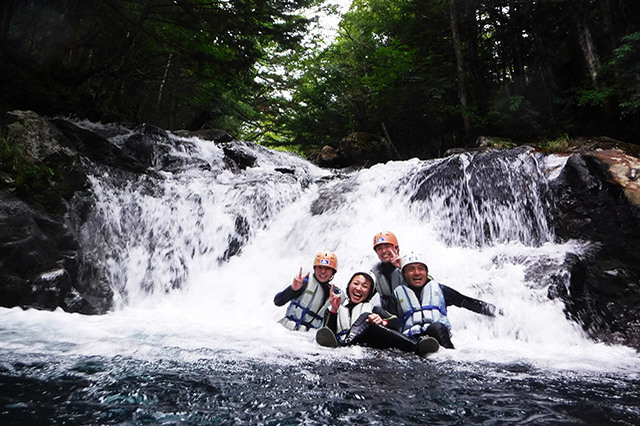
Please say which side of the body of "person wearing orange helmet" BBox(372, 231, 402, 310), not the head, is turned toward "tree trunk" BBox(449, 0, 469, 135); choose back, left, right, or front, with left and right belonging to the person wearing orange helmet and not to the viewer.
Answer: back

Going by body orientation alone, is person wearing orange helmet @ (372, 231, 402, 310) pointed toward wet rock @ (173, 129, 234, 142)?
no

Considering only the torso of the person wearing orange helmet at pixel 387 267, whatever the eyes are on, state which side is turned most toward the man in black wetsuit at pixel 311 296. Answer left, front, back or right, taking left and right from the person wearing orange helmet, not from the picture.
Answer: right

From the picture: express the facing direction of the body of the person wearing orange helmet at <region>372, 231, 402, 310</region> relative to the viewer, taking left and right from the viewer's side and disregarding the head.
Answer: facing the viewer

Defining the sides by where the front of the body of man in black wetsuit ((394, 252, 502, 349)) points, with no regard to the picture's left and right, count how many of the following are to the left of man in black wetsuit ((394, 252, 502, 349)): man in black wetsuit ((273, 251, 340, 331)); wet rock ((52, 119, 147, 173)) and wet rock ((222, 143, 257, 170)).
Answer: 0

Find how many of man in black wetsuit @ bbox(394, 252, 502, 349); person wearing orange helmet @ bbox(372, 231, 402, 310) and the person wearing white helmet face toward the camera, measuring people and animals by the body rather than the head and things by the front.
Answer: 3

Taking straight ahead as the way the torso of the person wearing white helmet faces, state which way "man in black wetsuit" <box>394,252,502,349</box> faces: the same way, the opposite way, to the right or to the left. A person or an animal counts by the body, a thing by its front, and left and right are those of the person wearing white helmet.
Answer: the same way

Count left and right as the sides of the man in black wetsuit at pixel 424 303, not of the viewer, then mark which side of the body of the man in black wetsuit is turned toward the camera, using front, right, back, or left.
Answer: front

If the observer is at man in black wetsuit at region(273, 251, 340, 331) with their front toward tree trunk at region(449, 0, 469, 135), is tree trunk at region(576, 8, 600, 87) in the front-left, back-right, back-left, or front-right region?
front-right

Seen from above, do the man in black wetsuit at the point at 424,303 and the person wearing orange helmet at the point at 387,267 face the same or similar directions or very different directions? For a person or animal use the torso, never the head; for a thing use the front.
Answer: same or similar directions

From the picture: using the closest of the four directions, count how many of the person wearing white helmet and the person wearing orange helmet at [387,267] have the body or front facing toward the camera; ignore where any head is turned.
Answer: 2
